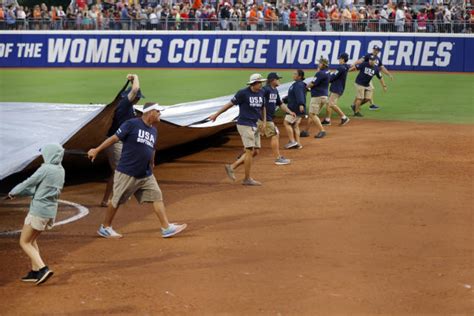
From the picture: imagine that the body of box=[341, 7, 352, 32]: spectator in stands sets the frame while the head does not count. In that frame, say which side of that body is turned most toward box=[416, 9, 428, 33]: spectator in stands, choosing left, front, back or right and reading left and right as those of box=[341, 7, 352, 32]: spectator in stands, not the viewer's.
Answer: left

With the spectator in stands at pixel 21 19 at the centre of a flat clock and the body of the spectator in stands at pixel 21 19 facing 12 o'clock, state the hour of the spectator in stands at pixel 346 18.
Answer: the spectator in stands at pixel 346 18 is roughly at 10 o'clock from the spectator in stands at pixel 21 19.

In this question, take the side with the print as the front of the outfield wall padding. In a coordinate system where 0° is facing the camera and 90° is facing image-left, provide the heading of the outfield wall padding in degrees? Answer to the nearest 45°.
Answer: approximately 0°

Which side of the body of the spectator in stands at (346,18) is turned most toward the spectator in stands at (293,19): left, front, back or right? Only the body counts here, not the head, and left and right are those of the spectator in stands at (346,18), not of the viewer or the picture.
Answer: right

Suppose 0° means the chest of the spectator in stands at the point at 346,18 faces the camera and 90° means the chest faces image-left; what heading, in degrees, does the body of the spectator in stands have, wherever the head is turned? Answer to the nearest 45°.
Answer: approximately 0°
